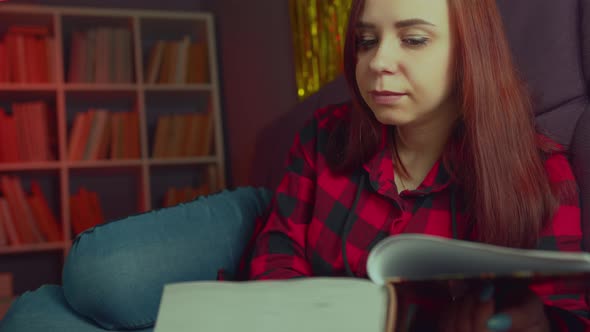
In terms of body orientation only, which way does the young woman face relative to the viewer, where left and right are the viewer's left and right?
facing the viewer and to the left of the viewer

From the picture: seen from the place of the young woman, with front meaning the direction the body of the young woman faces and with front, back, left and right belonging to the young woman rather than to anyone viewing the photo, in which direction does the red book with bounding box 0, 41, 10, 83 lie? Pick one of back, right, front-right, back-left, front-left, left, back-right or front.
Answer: right

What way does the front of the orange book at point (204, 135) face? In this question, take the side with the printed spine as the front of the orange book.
toward the camera

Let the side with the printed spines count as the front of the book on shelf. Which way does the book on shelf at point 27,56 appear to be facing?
toward the camera

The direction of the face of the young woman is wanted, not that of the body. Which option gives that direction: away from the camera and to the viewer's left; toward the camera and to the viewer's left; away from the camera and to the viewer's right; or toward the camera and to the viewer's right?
toward the camera and to the viewer's left

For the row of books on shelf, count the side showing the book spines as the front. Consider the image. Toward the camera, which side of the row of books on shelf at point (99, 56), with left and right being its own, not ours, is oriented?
front

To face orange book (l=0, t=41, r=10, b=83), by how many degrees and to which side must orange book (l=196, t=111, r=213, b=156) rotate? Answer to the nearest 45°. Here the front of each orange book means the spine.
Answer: approximately 90° to its right
